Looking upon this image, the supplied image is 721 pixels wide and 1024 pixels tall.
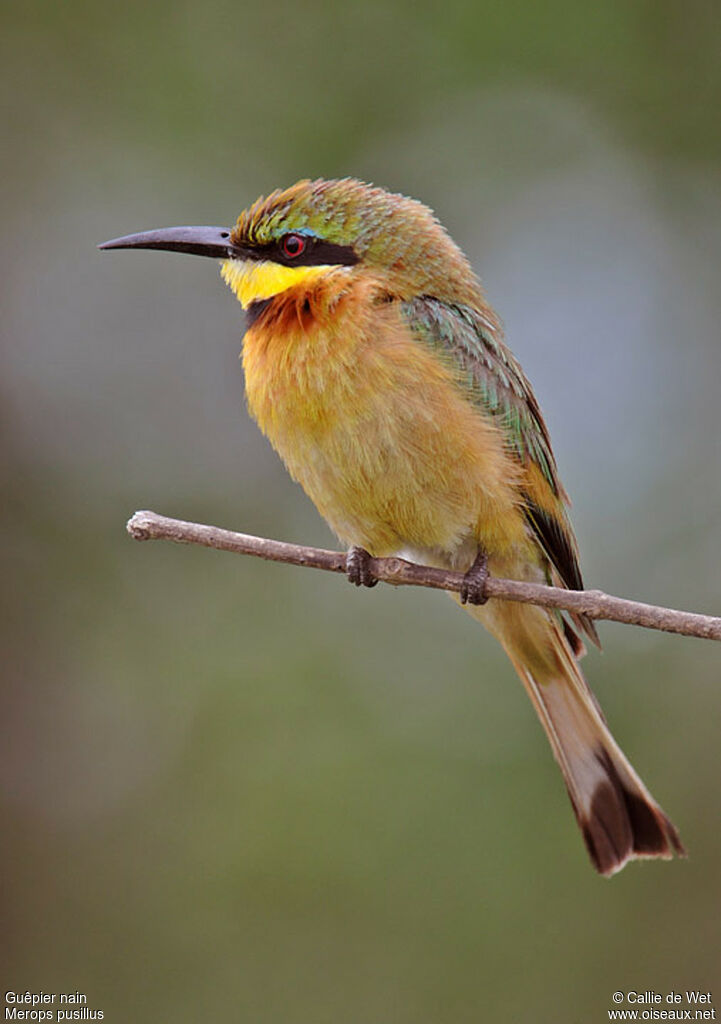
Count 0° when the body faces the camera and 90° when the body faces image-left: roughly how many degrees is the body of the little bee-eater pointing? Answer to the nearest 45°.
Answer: approximately 45°
